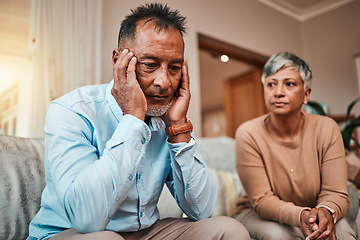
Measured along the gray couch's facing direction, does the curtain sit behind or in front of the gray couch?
behind

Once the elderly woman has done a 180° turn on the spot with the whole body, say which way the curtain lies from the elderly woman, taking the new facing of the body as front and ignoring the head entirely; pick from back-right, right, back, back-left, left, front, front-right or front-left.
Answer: left

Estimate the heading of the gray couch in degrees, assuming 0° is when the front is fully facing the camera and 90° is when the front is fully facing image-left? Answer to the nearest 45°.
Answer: approximately 0°
